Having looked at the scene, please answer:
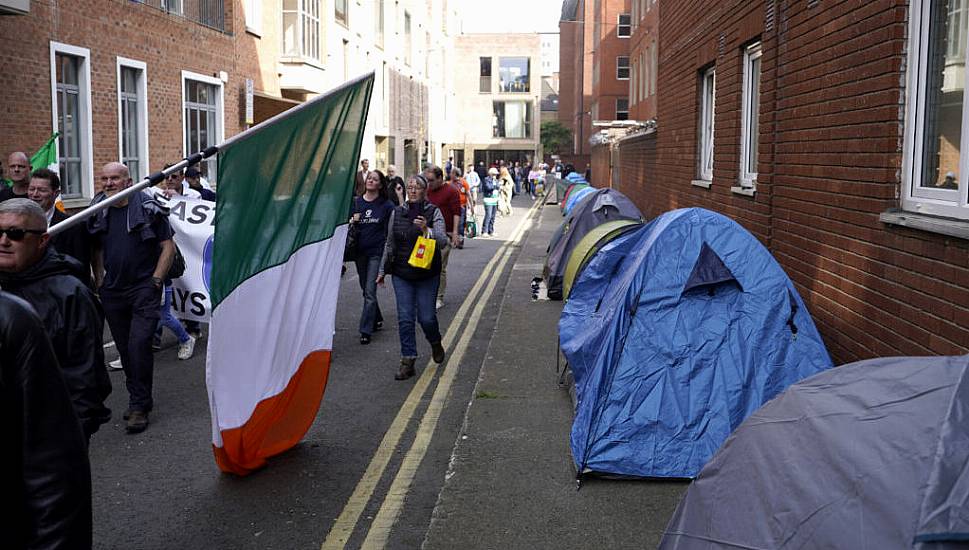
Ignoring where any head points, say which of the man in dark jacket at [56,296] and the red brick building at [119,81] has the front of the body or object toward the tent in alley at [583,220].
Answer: the red brick building

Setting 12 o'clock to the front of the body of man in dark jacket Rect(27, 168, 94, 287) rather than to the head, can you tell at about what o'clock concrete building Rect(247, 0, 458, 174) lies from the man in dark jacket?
The concrete building is roughly at 5 o'clock from the man in dark jacket.

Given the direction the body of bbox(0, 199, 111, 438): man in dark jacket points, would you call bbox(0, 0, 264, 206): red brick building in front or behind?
behind

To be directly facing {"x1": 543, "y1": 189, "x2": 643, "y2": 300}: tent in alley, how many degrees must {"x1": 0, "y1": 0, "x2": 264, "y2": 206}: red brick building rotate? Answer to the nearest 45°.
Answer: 0° — it already faces it

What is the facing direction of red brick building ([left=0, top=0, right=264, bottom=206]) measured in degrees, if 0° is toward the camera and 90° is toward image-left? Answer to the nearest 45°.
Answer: approximately 315°

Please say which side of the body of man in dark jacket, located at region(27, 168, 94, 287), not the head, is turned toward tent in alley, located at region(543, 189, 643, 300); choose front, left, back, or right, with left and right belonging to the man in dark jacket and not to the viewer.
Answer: back

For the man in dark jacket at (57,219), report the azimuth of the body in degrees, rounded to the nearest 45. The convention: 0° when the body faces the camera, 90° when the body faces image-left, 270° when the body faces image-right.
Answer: approximately 45°

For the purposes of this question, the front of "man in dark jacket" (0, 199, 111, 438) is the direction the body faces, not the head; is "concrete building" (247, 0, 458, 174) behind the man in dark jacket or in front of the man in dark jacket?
behind

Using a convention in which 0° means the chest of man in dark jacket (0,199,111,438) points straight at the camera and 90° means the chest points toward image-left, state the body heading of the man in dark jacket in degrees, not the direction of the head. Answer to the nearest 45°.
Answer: approximately 45°

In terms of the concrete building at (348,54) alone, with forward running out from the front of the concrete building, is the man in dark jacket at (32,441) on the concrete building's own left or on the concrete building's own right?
on the concrete building's own right

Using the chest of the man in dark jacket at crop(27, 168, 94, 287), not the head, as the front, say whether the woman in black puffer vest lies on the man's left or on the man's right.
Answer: on the man's left

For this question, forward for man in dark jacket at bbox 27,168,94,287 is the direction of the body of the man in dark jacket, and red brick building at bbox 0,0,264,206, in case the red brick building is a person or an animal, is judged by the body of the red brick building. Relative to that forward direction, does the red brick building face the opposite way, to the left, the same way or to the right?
to the left

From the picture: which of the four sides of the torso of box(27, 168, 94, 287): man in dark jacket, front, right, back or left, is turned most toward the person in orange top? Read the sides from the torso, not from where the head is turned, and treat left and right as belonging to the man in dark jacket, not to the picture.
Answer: back

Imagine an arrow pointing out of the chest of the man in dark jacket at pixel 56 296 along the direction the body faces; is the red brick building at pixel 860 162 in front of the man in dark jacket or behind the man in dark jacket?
behind

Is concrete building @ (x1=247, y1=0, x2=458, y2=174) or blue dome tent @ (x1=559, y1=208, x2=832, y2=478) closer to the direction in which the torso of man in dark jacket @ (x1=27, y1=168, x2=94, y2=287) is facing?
the blue dome tent

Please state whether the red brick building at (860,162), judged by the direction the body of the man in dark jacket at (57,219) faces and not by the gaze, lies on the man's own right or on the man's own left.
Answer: on the man's own left
